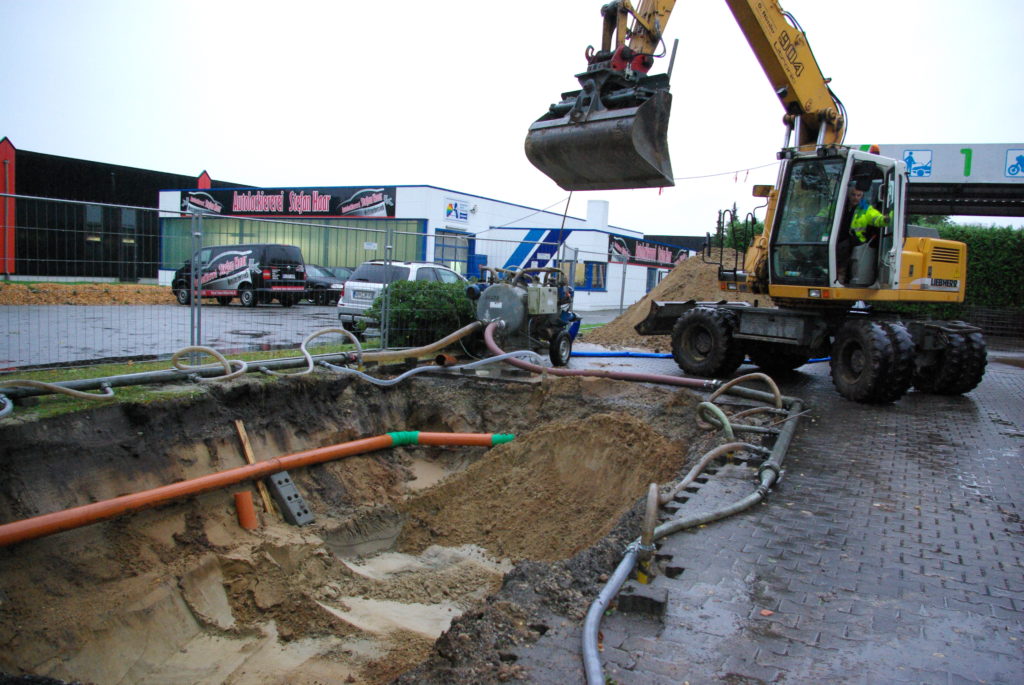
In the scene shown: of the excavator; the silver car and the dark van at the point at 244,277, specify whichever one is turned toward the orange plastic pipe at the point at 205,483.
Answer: the excavator

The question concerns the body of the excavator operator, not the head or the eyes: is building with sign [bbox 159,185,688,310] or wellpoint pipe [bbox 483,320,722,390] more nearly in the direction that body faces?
the wellpoint pipe

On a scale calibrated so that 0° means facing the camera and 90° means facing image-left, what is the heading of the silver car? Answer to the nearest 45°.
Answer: approximately 225°

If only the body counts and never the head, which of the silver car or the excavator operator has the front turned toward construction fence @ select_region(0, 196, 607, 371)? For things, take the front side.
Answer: the excavator operator

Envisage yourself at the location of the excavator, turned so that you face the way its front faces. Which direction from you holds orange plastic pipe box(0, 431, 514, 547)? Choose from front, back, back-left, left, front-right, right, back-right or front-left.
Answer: front

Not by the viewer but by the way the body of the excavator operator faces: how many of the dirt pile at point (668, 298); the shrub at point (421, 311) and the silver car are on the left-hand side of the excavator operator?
0

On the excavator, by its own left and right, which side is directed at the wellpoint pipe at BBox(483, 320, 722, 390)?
front

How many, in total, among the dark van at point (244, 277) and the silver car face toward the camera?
0

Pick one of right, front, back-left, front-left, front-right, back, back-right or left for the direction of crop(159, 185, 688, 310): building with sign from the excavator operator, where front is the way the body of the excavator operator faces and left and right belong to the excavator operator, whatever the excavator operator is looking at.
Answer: right

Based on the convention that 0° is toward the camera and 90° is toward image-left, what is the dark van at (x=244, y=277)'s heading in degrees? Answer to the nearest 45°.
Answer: approximately 135°

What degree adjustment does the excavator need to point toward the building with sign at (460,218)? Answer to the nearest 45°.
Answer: approximately 90° to its right

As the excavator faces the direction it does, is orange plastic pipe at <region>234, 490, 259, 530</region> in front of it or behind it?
in front

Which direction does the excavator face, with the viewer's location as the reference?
facing the viewer and to the left of the viewer

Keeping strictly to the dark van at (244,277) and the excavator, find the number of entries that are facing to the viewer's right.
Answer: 0

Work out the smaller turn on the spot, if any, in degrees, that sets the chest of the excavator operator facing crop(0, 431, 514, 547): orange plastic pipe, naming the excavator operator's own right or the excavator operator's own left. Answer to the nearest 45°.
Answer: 0° — they already face it

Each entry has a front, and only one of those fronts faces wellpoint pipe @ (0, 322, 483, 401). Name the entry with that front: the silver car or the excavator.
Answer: the excavator
